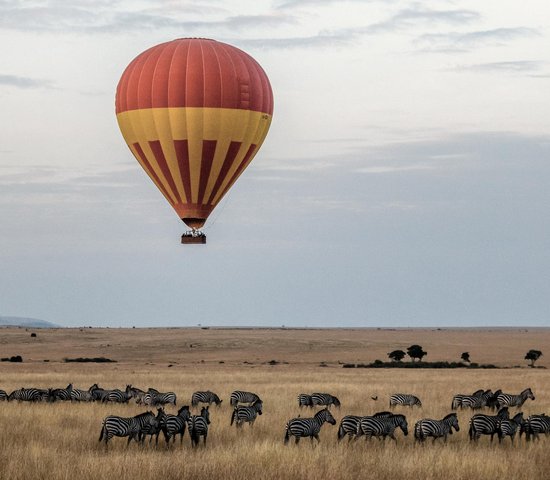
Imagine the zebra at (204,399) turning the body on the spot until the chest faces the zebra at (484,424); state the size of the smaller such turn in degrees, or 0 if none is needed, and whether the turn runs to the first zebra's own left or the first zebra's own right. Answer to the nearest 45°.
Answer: approximately 45° to the first zebra's own right

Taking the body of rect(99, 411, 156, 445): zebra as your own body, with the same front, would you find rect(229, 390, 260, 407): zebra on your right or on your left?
on your left

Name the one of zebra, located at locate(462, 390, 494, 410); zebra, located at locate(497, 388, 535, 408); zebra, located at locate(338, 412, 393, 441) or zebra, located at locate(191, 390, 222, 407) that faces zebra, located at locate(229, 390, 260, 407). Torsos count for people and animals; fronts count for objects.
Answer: zebra, located at locate(191, 390, 222, 407)

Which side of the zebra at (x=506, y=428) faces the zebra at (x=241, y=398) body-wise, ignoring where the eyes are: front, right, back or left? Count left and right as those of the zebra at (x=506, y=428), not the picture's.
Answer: back

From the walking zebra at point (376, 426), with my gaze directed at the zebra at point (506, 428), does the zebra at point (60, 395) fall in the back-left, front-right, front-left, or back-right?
back-left

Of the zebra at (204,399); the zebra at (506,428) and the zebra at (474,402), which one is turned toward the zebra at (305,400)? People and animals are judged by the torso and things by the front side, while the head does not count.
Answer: the zebra at (204,399)

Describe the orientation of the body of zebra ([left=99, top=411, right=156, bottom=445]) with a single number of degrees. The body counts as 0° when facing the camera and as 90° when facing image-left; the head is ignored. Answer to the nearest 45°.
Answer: approximately 270°

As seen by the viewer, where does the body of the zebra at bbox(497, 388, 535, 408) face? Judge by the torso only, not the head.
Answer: to the viewer's right

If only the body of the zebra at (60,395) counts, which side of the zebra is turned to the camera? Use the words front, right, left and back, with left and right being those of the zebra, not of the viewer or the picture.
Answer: right

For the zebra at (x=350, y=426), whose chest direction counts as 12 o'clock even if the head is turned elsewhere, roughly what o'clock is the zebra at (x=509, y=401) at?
the zebra at (x=509, y=401) is roughly at 10 o'clock from the zebra at (x=350, y=426).

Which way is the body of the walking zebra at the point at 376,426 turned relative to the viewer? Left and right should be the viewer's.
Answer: facing to the right of the viewer

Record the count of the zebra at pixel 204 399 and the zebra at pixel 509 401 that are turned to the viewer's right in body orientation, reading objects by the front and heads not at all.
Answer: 2

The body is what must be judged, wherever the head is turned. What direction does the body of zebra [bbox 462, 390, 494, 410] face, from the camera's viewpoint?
to the viewer's right
